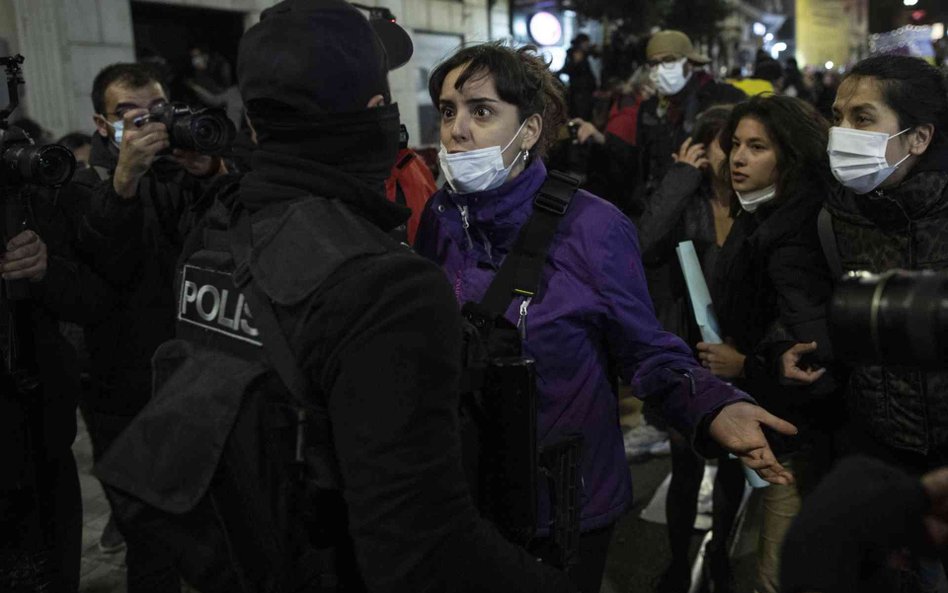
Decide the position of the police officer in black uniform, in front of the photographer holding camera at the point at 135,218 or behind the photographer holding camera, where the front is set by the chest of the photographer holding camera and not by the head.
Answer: in front

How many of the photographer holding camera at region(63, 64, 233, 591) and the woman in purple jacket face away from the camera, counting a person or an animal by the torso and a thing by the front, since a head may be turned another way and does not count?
0

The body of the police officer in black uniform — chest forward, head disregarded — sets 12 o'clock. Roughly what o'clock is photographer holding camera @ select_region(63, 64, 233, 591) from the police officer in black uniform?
The photographer holding camera is roughly at 10 o'clock from the police officer in black uniform.

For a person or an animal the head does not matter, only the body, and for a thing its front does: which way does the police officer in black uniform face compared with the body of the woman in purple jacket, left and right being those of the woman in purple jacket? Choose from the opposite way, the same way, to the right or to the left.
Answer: the opposite way

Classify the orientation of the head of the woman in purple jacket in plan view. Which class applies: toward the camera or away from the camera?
toward the camera

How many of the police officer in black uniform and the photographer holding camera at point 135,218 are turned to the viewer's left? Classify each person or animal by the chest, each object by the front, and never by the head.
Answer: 0

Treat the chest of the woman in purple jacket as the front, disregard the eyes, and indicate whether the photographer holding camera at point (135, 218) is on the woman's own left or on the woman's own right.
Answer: on the woman's own right

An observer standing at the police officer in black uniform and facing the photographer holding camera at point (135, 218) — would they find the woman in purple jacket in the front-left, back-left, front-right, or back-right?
front-right

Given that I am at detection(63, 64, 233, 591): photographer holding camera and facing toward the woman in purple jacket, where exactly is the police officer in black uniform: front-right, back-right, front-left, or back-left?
front-right

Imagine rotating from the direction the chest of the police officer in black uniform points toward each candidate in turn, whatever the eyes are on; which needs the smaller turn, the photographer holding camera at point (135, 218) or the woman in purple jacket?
the woman in purple jacket

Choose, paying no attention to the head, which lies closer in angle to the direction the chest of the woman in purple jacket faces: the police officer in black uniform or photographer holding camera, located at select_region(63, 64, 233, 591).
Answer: the police officer in black uniform

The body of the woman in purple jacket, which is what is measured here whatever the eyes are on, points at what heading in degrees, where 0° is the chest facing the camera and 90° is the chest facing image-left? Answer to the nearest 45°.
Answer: approximately 45°

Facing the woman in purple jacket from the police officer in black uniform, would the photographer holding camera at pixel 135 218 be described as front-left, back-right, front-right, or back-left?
front-left

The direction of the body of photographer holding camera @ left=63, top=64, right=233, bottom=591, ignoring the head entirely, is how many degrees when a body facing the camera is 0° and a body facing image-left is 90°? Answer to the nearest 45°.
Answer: approximately 315°

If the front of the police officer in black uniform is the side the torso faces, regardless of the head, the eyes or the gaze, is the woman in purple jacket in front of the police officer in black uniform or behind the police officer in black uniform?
in front

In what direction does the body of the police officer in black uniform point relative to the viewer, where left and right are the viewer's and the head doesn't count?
facing away from the viewer and to the right of the viewer
